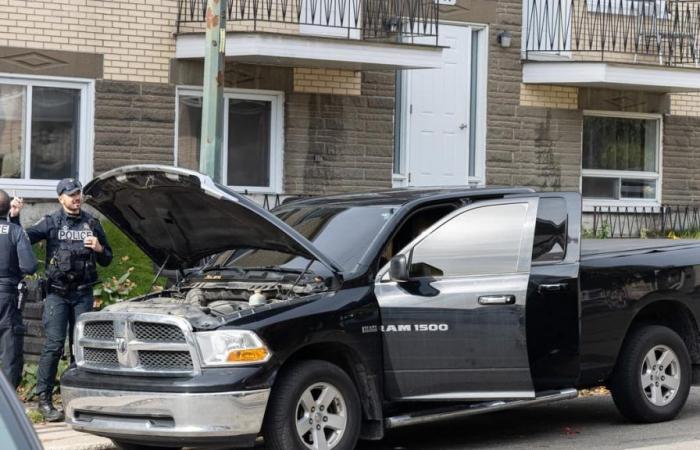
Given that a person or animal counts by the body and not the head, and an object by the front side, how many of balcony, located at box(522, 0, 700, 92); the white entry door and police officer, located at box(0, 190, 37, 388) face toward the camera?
2

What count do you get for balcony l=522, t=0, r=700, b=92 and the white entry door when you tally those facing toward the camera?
2

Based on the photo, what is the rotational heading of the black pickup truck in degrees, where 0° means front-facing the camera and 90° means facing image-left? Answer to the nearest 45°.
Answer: approximately 45°

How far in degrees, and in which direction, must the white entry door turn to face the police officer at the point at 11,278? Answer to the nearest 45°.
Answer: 0° — it already faces them

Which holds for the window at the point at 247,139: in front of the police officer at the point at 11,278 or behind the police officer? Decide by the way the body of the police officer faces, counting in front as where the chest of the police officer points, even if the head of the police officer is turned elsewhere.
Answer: in front

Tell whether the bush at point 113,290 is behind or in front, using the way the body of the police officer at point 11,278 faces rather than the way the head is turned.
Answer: in front

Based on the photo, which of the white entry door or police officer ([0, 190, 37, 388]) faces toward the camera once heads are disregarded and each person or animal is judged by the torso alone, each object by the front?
the white entry door

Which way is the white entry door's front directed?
toward the camera

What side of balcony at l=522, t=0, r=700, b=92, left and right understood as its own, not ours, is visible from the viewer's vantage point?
front

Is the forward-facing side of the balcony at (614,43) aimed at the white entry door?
no

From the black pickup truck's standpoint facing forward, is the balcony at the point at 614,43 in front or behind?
behind
